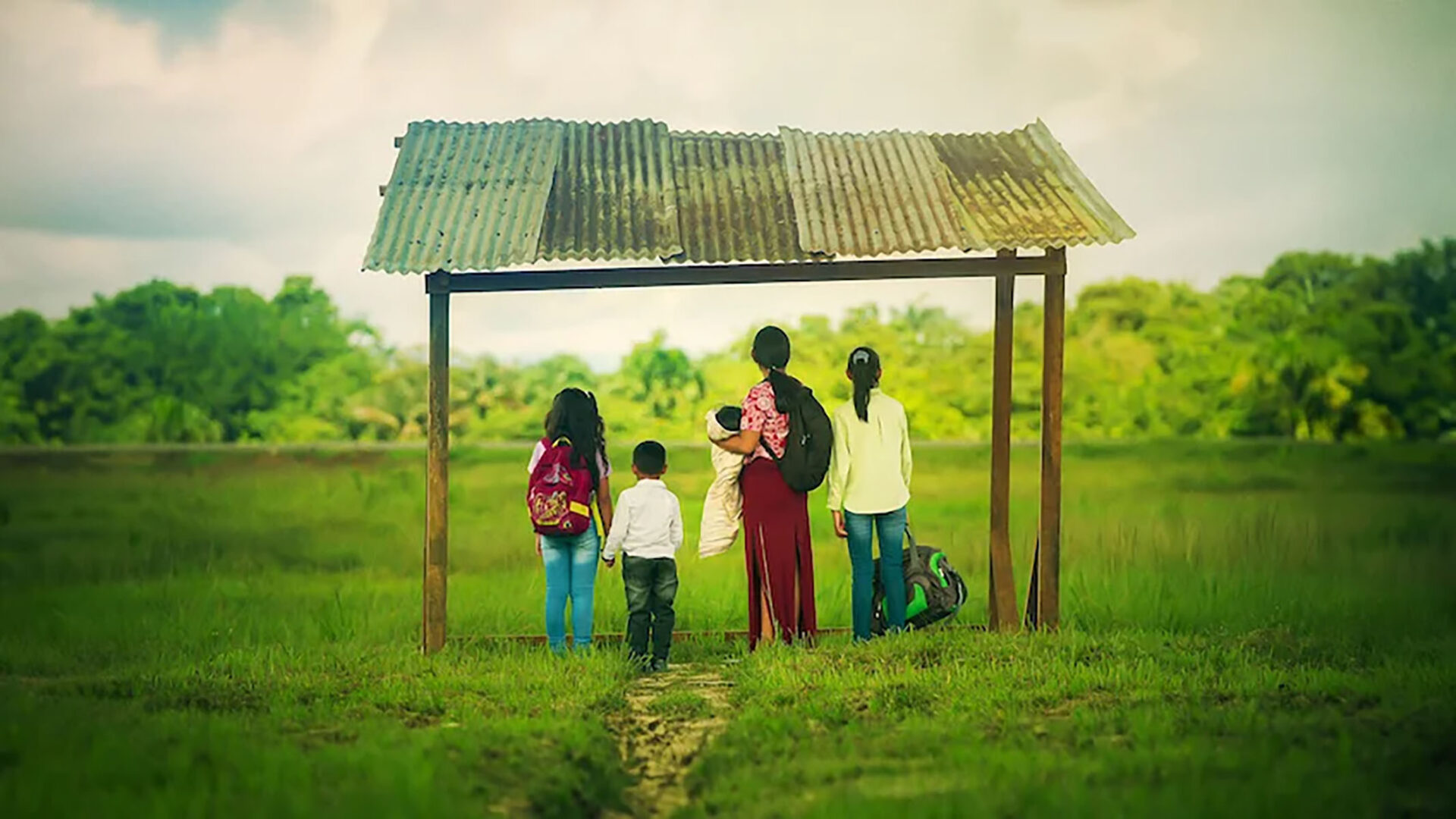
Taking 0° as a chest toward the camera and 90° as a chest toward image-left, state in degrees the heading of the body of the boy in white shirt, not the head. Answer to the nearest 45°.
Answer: approximately 180°

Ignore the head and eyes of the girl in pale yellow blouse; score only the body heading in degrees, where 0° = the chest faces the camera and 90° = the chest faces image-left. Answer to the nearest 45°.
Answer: approximately 180°

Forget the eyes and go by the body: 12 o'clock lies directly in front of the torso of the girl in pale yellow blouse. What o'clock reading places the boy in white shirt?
The boy in white shirt is roughly at 8 o'clock from the girl in pale yellow blouse.

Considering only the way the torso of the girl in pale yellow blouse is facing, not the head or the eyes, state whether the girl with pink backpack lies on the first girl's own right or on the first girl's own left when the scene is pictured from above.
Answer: on the first girl's own left

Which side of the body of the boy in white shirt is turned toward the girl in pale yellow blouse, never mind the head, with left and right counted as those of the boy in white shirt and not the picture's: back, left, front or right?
right

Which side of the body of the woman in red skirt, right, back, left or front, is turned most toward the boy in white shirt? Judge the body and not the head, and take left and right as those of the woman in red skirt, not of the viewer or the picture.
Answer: left

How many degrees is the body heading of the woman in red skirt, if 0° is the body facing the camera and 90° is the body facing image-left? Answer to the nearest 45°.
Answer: approximately 135°

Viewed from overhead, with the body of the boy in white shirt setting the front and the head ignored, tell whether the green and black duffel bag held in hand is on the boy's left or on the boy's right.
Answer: on the boy's right

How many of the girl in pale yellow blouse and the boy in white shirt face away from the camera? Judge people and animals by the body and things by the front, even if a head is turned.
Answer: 2
